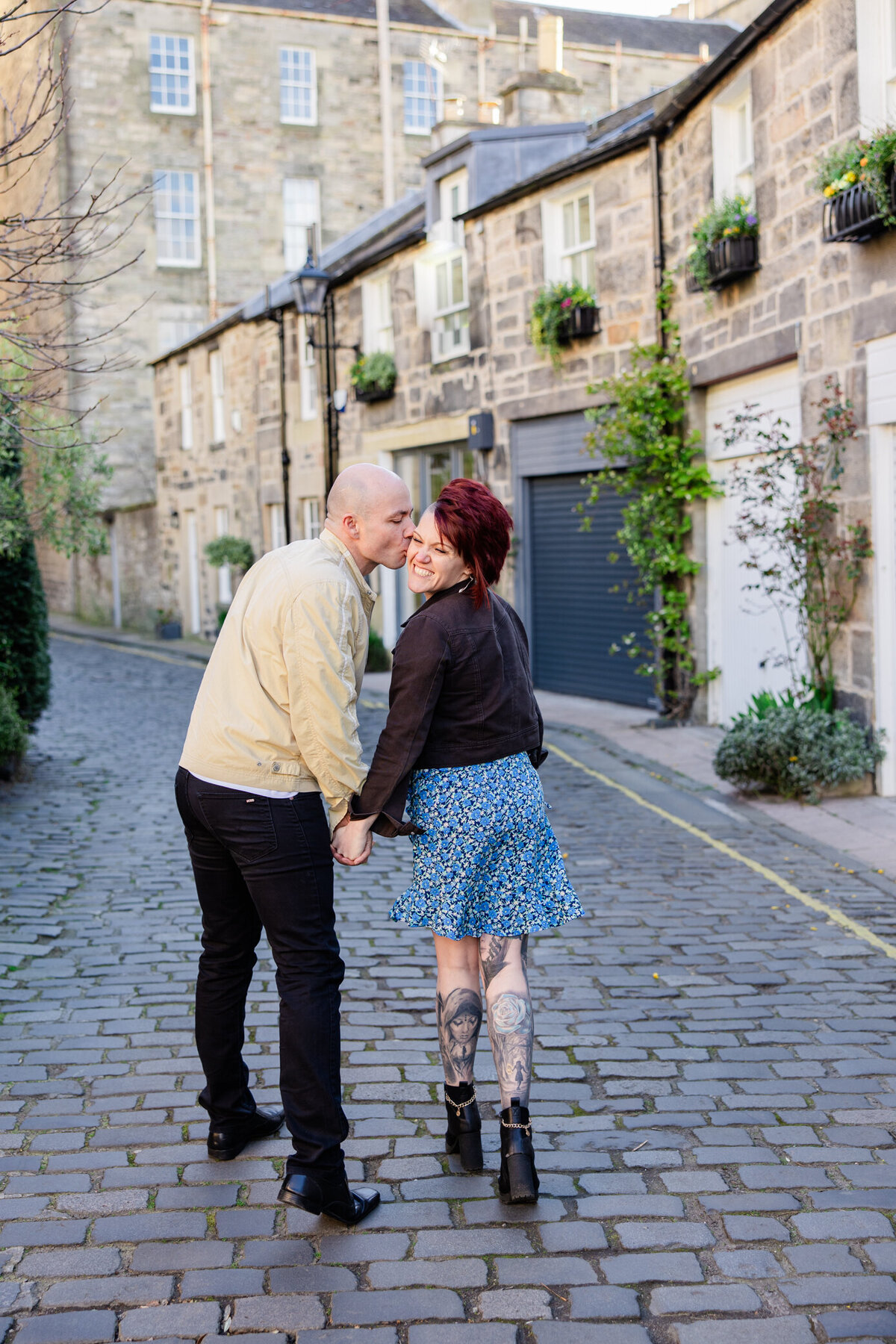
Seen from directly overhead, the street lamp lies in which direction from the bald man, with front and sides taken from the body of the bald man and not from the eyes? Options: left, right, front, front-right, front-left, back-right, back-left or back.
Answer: front-left

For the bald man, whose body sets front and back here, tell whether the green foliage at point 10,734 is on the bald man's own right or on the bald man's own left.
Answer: on the bald man's own left

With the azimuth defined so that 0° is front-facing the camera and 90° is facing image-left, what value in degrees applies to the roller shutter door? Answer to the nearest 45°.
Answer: approximately 45°

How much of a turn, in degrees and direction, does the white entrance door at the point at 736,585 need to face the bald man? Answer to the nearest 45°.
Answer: approximately 45° to its left

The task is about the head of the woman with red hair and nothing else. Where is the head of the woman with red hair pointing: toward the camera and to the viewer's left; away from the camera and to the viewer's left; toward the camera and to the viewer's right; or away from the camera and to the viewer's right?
toward the camera and to the viewer's left

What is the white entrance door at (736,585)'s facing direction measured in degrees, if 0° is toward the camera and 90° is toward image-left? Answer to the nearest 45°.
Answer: approximately 45°

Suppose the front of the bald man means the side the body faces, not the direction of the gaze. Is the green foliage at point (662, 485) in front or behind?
in front

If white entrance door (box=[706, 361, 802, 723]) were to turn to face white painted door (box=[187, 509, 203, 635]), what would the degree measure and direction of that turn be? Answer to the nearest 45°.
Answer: approximately 90° to its right

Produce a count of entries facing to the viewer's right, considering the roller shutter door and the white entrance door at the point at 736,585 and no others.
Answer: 0

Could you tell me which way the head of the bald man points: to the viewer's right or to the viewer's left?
to the viewer's right

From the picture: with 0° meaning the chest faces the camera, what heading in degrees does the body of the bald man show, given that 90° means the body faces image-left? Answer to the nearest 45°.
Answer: approximately 225°

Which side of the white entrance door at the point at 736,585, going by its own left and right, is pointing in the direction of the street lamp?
right

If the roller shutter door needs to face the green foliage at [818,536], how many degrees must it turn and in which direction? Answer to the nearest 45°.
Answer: approximately 45° to its left

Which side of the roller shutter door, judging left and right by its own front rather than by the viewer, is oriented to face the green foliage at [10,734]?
front
